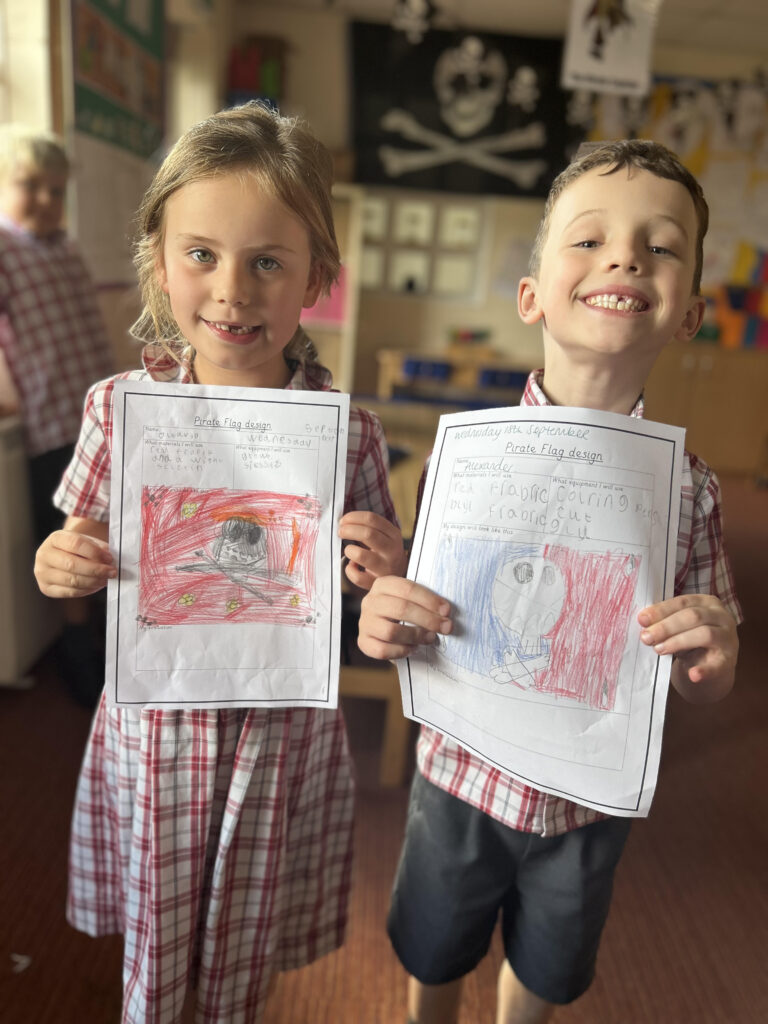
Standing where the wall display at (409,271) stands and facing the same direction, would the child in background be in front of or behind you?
in front

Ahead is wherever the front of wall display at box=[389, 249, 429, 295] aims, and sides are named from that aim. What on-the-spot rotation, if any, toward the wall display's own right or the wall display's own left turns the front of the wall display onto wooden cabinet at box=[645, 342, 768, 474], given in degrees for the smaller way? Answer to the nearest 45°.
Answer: approximately 90° to the wall display's own left

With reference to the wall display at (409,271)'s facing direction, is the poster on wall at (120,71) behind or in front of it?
in front

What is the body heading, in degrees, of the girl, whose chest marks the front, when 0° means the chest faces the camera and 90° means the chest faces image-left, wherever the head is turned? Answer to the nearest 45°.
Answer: approximately 0°

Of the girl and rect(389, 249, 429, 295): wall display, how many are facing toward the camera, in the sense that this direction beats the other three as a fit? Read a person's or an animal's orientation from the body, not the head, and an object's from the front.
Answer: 2

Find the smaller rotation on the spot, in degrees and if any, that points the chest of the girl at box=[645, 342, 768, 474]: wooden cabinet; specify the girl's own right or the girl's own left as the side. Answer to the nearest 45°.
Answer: approximately 135° to the girl's own left

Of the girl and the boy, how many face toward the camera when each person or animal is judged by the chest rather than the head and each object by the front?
2
